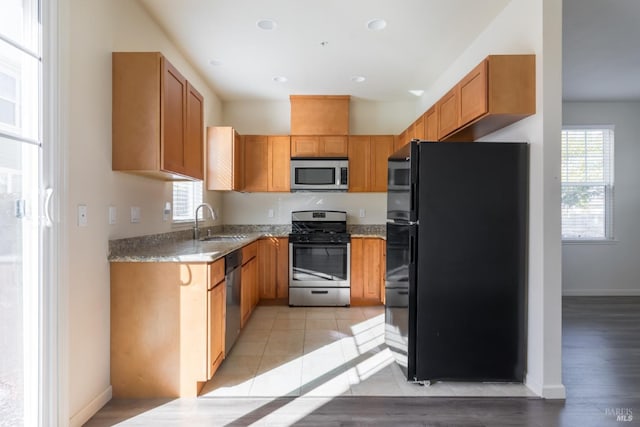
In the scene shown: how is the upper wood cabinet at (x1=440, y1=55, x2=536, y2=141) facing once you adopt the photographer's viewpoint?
facing to the left of the viewer

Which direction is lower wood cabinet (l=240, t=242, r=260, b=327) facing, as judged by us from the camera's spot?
facing to the right of the viewer

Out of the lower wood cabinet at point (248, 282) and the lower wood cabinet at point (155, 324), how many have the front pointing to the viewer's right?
2

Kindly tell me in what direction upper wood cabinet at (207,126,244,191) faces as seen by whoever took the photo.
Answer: facing to the right of the viewer

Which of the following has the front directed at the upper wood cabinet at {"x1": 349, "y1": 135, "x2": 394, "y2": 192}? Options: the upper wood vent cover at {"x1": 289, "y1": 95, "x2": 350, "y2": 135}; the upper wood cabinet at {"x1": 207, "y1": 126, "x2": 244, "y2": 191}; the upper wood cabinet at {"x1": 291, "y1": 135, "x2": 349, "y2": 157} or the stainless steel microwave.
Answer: the upper wood cabinet at {"x1": 207, "y1": 126, "x2": 244, "y2": 191}

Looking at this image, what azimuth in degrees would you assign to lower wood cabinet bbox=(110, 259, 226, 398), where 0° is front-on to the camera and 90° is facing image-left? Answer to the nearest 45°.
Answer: approximately 270°

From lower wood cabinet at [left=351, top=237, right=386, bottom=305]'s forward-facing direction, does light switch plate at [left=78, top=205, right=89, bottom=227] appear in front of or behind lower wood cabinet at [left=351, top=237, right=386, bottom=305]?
in front
